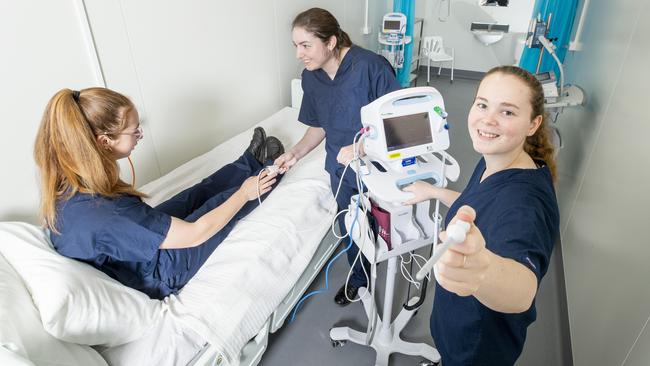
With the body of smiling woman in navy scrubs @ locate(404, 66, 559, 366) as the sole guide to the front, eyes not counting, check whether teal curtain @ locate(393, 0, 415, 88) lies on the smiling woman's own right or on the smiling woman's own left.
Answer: on the smiling woman's own right

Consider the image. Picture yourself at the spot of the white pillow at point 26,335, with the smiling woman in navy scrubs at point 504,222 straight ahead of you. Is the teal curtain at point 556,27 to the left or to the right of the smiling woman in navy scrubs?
left

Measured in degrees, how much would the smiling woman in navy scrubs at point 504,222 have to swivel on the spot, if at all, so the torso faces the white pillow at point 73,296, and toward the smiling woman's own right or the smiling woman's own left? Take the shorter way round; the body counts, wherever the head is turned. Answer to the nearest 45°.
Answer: approximately 45° to the smiling woman's own right

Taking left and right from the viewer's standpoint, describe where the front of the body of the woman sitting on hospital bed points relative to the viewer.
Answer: facing away from the viewer and to the right of the viewer

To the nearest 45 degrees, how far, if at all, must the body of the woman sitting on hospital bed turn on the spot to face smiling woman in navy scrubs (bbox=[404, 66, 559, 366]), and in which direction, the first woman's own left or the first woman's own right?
approximately 90° to the first woman's own right

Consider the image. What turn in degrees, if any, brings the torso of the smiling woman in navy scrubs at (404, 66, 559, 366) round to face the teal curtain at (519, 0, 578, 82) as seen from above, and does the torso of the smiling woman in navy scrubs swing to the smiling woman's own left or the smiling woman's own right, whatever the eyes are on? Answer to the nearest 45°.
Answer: approximately 135° to the smiling woman's own right

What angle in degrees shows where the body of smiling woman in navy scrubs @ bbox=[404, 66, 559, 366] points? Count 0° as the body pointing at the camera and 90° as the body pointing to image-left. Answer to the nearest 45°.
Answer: approximately 45°

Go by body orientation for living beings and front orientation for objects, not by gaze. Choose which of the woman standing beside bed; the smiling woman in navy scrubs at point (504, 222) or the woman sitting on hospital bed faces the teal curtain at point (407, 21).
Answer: the woman sitting on hospital bed
